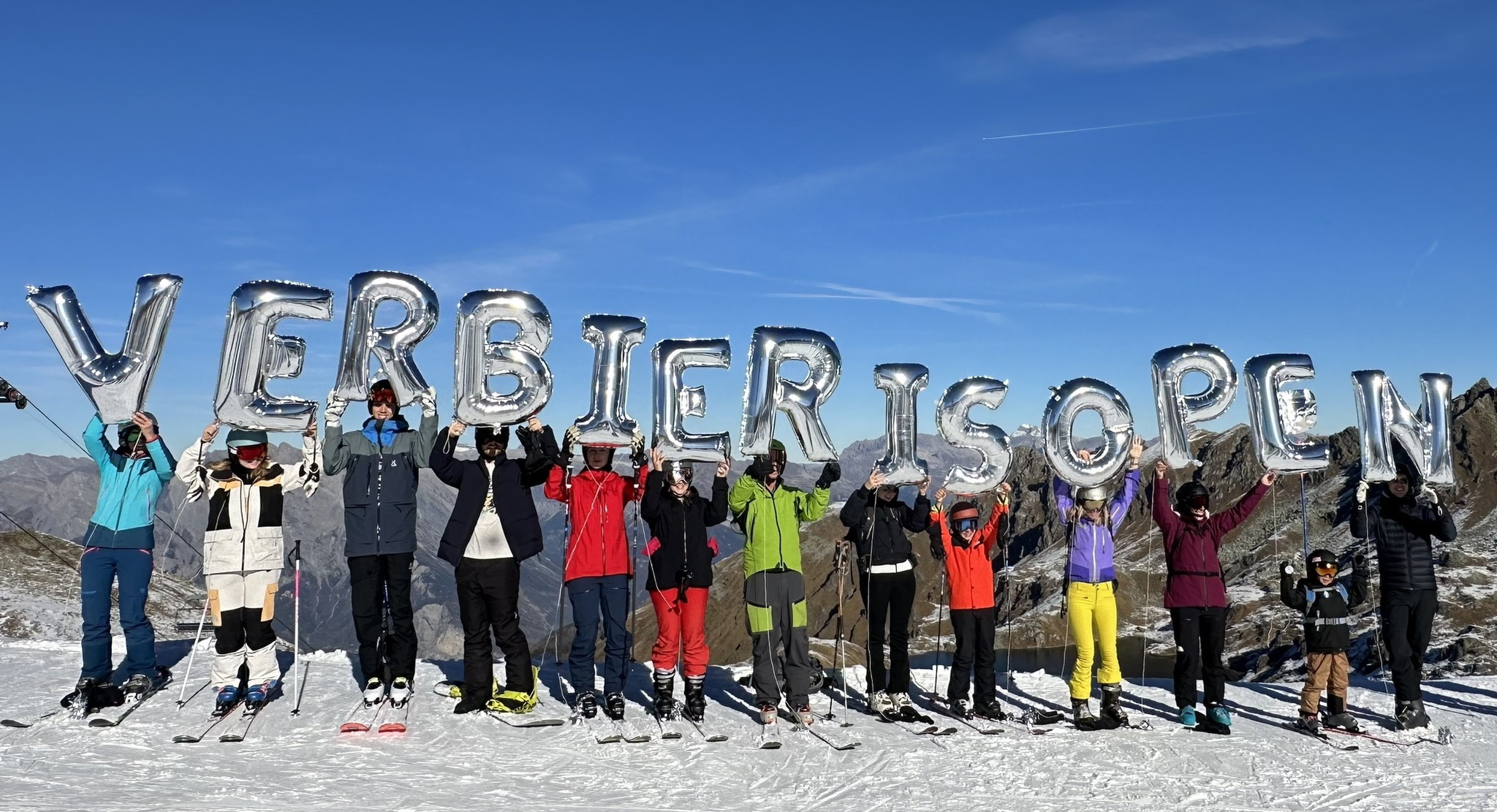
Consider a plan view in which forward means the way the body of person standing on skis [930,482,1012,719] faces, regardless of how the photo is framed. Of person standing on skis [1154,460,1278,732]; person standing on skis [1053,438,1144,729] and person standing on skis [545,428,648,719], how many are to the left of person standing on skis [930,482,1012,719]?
2

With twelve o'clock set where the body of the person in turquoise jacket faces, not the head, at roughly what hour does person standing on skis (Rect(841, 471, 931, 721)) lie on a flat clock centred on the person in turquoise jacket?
The person standing on skis is roughly at 10 o'clock from the person in turquoise jacket.

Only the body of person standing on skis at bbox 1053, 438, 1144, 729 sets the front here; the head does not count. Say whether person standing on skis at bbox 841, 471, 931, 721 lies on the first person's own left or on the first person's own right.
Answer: on the first person's own right

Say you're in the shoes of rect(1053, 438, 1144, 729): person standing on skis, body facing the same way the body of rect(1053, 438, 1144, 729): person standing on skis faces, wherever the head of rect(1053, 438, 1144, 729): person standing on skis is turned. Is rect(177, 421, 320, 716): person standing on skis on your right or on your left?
on your right
